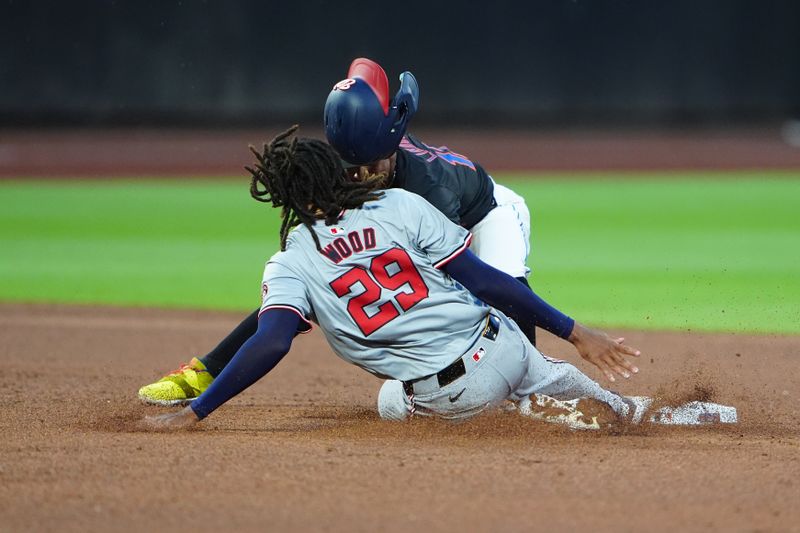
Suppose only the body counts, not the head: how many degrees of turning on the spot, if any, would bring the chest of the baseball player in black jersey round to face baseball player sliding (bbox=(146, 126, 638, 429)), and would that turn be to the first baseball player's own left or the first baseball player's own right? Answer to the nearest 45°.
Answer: approximately 45° to the first baseball player's own left

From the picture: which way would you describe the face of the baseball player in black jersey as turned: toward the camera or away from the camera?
toward the camera

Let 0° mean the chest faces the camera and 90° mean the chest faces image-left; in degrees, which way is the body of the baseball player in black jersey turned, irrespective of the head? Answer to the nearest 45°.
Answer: approximately 45°
